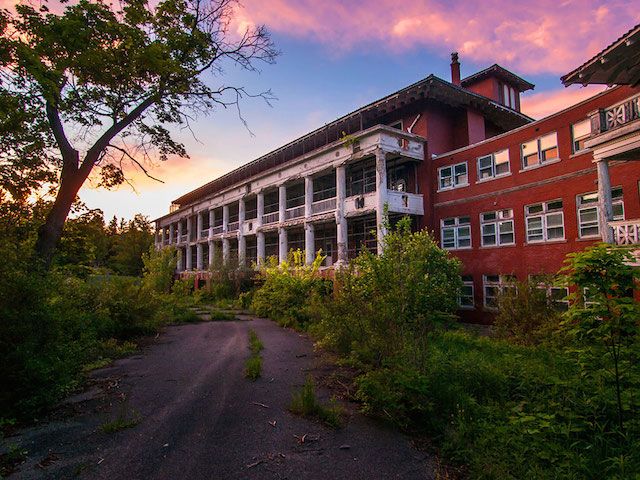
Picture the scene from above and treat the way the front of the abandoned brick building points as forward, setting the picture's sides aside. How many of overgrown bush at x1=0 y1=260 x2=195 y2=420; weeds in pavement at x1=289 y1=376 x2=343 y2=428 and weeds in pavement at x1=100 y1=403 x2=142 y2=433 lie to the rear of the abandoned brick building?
0

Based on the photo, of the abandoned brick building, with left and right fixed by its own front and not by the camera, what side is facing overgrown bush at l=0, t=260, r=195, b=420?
front

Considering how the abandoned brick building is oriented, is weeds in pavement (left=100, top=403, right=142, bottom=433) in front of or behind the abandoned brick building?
in front

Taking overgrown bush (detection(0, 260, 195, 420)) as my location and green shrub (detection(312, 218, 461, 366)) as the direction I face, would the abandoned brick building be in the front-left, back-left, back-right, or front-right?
front-left

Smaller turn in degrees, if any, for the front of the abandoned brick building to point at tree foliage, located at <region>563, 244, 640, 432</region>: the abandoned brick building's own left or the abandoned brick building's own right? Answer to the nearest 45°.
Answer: approximately 45° to the abandoned brick building's own left

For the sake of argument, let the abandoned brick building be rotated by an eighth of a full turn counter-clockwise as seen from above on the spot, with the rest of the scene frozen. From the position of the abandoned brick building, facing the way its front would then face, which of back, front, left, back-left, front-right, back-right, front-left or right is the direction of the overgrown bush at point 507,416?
front

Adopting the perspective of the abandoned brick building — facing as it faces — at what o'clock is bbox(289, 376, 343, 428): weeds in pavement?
The weeds in pavement is roughly at 11 o'clock from the abandoned brick building.

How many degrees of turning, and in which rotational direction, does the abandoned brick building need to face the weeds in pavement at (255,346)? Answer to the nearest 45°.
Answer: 0° — it already faces it

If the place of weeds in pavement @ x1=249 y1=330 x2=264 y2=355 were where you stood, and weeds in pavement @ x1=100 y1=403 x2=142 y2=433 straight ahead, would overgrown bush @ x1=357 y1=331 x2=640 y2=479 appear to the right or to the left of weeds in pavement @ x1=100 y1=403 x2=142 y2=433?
left

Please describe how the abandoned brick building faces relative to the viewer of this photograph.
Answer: facing the viewer and to the left of the viewer

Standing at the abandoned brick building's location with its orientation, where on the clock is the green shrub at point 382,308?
The green shrub is roughly at 11 o'clock from the abandoned brick building.

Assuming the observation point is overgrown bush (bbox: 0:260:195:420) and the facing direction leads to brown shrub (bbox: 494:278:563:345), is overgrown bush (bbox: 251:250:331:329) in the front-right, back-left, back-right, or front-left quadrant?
front-left

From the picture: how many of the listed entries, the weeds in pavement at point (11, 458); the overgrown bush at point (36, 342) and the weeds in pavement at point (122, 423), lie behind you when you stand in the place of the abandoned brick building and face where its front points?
0

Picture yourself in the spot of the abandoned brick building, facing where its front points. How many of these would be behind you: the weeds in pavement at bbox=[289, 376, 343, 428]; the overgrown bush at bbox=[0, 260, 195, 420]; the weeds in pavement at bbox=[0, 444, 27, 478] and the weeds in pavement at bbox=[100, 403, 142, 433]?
0

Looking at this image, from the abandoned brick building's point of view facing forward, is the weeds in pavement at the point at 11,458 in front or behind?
in front

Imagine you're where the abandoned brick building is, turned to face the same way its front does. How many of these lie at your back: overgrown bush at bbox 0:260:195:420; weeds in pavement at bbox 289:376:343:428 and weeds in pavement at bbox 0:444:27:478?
0
